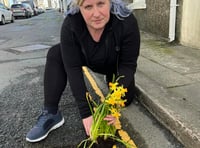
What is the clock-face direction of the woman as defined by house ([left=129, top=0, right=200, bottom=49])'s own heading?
The woman is roughly at 11 o'clock from the house.

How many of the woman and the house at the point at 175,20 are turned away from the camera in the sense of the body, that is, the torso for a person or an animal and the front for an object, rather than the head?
0

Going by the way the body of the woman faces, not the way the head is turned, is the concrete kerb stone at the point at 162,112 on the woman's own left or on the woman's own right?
on the woman's own left

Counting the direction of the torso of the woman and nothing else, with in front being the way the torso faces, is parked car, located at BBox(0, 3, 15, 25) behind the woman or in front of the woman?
behind

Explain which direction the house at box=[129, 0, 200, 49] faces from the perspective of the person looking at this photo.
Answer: facing the viewer and to the left of the viewer

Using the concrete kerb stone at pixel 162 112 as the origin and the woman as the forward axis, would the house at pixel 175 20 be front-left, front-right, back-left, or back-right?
back-right

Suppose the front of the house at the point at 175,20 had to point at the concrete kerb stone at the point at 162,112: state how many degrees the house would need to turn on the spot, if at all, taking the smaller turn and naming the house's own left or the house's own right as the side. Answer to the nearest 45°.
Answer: approximately 45° to the house's own left

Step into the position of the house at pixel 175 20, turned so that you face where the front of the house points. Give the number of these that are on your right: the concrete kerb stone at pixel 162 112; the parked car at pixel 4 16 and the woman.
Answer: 1

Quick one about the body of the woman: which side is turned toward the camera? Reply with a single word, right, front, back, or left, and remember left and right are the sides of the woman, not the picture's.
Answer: front
